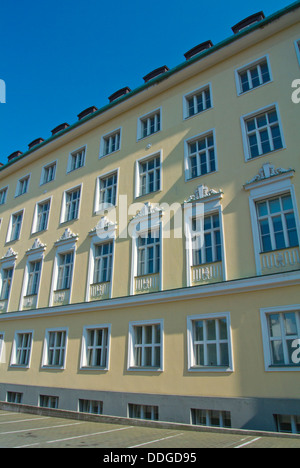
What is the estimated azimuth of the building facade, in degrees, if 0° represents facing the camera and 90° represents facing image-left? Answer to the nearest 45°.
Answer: approximately 45°
